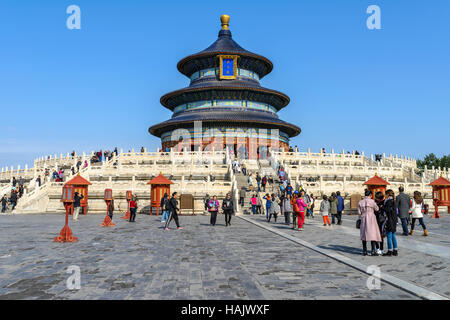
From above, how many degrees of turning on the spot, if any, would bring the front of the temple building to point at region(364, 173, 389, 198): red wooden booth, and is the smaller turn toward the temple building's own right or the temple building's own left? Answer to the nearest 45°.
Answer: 0° — it already faces it

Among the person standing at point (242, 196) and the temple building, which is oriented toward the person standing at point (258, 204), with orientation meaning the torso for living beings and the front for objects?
the temple building

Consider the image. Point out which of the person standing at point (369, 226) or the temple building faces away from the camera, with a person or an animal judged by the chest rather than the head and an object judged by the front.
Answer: the person standing

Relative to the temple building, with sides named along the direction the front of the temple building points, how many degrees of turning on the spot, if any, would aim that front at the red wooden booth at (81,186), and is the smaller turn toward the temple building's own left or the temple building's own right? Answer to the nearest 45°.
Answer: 0° — it already faces it

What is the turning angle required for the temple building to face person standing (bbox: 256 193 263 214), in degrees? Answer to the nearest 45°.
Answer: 0° — it already faces them

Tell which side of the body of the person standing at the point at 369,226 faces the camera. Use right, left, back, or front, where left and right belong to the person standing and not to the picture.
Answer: back
